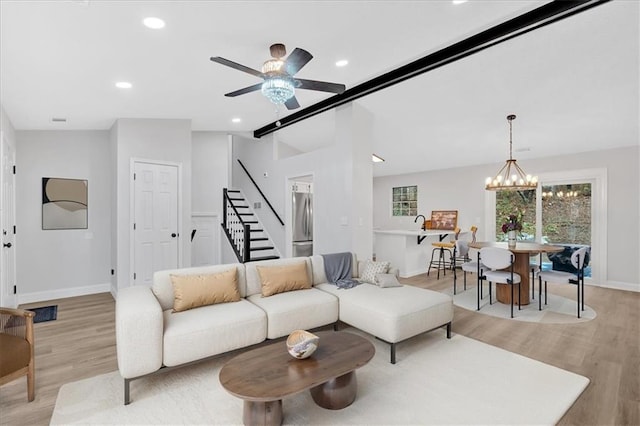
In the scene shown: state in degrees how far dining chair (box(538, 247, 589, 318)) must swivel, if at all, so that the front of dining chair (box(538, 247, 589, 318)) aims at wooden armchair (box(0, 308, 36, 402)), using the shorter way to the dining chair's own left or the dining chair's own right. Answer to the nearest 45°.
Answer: approximately 45° to the dining chair's own left

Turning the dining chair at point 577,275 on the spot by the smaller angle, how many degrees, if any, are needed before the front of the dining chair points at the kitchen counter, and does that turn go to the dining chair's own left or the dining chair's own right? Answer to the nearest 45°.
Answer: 0° — it already faces it

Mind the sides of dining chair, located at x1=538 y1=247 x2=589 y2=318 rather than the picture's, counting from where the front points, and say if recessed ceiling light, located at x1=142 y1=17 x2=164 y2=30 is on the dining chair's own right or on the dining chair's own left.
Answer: on the dining chair's own left

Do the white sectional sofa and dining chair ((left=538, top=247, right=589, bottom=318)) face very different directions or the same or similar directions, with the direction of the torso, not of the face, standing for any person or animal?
very different directions

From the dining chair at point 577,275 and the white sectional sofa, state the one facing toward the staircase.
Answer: the dining chair

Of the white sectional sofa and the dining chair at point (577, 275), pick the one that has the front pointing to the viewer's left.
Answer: the dining chair

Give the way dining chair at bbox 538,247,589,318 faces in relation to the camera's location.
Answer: facing to the left of the viewer

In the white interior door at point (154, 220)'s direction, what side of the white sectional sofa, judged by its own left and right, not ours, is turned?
back

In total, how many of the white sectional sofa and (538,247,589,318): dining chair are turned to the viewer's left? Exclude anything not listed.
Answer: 1

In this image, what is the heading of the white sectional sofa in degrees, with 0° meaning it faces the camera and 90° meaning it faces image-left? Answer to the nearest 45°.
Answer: approximately 315°

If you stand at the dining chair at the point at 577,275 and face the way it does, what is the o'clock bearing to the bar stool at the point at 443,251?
The bar stool is roughly at 1 o'clock from the dining chair.

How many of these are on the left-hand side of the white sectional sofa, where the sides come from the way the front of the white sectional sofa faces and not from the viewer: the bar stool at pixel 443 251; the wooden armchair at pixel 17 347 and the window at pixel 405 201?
2

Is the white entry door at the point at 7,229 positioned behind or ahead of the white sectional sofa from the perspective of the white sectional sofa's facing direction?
behind

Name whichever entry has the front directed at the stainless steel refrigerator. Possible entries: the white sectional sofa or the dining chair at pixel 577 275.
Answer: the dining chair

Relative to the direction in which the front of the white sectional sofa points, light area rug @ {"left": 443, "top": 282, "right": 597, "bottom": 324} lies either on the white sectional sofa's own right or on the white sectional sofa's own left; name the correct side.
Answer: on the white sectional sofa's own left
